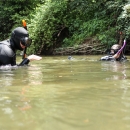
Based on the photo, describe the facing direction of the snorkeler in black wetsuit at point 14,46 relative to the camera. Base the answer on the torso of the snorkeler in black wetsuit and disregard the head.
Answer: to the viewer's right
